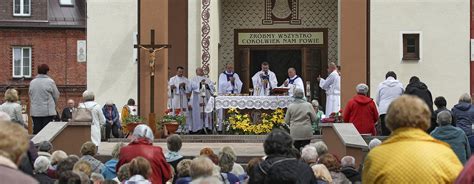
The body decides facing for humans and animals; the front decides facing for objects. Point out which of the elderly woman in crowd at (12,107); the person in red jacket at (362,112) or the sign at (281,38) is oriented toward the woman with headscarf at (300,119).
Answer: the sign

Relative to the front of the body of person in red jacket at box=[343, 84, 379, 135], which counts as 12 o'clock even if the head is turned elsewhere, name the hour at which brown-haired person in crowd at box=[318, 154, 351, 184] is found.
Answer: The brown-haired person in crowd is roughly at 6 o'clock from the person in red jacket.

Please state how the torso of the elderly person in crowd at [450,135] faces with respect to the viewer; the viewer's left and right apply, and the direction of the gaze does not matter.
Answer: facing away from the viewer

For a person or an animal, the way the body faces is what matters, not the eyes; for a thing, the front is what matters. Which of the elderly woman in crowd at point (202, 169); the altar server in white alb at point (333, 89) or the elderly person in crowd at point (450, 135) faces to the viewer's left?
the altar server in white alb

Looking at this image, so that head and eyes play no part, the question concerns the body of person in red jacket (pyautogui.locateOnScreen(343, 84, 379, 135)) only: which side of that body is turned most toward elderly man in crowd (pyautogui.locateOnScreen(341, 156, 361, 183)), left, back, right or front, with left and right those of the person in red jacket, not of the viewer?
back

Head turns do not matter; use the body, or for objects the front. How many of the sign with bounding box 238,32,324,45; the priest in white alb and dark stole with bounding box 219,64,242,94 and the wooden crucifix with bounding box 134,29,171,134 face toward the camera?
3

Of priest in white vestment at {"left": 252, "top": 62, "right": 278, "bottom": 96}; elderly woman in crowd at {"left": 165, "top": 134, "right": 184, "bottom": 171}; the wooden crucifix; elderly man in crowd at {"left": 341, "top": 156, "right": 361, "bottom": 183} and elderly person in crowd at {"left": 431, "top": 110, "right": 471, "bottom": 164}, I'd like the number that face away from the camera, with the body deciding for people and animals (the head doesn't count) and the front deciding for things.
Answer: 3

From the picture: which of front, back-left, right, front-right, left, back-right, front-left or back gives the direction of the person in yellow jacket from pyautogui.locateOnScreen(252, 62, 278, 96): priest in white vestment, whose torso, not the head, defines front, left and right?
front

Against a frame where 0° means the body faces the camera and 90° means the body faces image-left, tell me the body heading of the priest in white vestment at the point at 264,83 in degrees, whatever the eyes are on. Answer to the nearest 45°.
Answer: approximately 0°

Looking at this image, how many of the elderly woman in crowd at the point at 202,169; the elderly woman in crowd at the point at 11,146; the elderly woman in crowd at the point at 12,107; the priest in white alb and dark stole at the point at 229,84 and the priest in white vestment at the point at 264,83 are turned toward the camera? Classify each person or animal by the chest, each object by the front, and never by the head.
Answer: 2

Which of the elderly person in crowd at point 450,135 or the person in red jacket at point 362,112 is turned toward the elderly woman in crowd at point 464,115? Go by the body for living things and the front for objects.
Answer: the elderly person in crowd at point 450,135

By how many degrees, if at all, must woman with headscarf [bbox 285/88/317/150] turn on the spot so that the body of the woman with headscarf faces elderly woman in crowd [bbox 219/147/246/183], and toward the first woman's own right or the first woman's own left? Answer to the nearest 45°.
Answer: approximately 180°

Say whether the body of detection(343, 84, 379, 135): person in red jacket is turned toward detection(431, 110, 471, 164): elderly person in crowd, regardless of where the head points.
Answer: no

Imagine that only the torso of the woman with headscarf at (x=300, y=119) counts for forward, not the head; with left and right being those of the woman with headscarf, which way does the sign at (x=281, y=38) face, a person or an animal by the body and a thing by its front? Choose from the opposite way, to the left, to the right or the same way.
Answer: the opposite way

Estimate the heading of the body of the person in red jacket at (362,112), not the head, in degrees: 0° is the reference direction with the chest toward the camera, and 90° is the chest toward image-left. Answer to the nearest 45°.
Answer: approximately 180°

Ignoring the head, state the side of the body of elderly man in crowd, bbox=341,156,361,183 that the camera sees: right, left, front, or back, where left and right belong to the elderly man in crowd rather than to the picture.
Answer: back

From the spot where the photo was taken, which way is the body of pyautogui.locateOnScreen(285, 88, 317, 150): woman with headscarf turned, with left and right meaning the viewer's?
facing away from the viewer

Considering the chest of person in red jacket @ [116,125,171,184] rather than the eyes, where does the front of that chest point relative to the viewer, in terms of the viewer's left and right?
facing away from the viewer

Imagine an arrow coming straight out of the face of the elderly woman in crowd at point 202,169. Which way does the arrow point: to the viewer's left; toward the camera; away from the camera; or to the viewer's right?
away from the camera

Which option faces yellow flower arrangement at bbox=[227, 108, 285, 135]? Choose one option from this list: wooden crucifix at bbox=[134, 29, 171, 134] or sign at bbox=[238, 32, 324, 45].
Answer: the sign

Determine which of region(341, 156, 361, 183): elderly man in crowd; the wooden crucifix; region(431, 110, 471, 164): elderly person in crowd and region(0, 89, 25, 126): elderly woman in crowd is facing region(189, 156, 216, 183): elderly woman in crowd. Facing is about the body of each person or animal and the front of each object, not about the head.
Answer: the wooden crucifix

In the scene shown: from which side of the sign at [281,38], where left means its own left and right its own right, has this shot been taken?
front
